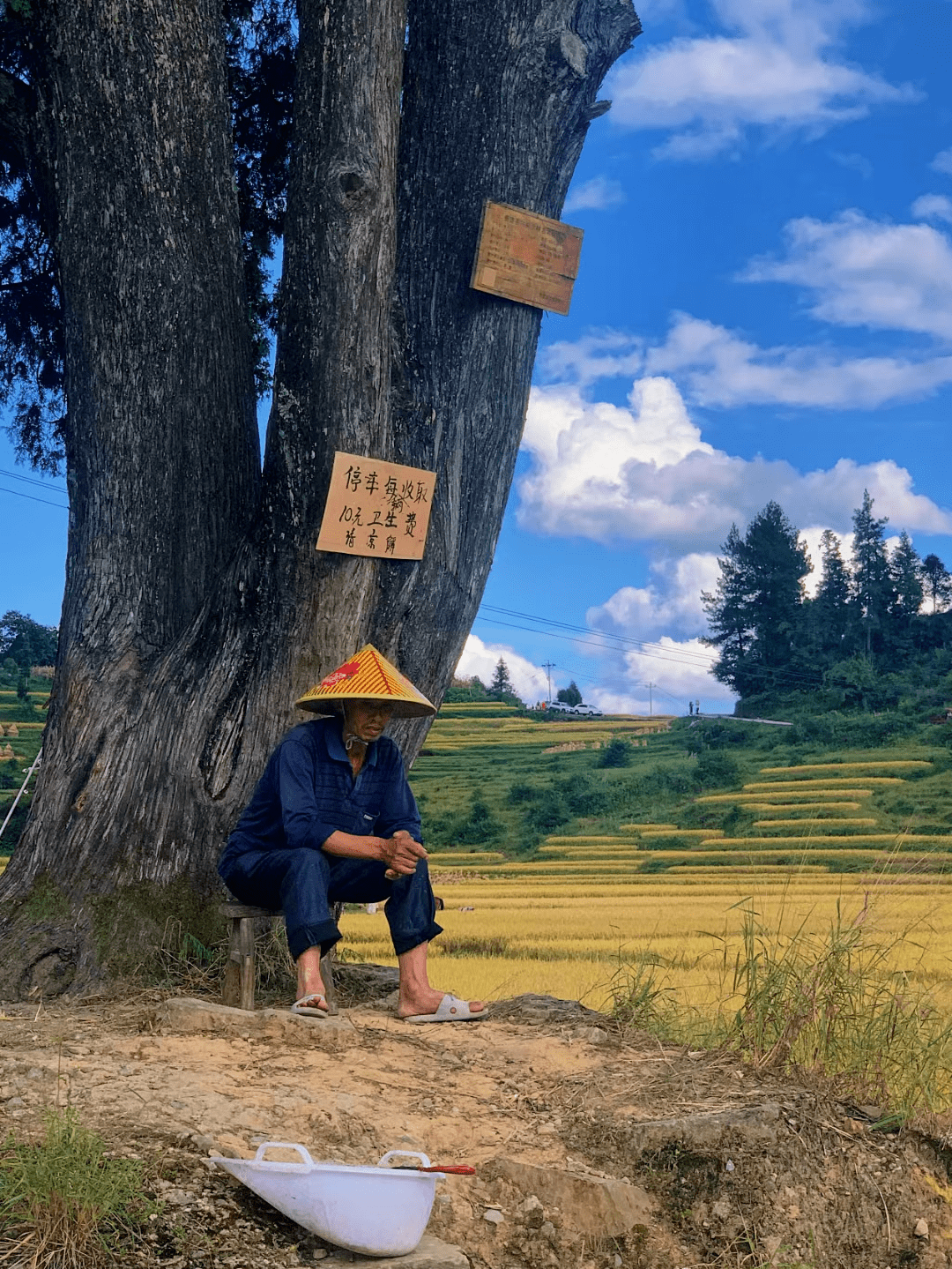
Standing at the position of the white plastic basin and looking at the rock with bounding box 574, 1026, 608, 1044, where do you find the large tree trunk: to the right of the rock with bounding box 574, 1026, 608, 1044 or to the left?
left

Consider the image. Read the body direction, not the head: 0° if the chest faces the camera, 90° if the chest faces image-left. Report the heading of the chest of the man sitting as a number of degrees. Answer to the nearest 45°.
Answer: approximately 315°

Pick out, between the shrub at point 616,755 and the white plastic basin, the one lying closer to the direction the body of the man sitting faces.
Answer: the white plastic basin

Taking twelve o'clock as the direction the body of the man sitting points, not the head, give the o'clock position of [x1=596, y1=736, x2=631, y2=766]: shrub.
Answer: The shrub is roughly at 8 o'clock from the man sitting.

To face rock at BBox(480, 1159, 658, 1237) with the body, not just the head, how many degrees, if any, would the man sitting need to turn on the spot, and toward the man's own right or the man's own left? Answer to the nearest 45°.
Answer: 0° — they already face it

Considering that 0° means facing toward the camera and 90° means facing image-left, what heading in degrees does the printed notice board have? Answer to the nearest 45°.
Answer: approximately 0°

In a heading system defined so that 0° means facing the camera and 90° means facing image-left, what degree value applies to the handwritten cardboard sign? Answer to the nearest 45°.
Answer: approximately 0°

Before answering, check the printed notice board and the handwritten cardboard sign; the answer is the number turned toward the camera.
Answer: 2
